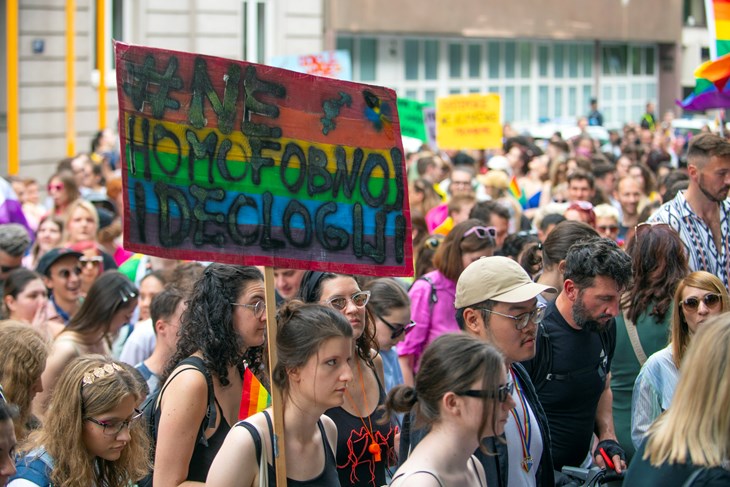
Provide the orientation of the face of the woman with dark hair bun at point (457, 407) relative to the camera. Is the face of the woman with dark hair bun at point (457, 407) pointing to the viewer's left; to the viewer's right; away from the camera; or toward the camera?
to the viewer's right

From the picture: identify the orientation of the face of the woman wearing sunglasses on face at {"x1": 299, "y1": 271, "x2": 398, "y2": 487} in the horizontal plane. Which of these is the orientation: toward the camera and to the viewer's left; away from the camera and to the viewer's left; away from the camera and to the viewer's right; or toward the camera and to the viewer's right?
toward the camera and to the viewer's right

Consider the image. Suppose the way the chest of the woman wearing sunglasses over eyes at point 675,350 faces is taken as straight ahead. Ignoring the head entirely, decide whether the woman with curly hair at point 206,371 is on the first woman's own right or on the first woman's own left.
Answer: on the first woman's own right

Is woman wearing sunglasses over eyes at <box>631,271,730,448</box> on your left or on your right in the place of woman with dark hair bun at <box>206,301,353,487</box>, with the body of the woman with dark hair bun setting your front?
on your left

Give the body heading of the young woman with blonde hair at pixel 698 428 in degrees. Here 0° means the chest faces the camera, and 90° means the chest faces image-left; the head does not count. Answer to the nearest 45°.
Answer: approximately 225°

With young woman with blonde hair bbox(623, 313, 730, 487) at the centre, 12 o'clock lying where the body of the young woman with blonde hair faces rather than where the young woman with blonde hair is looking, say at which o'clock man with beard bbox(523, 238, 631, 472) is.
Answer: The man with beard is roughly at 10 o'clock from the young woman with blonde hair.

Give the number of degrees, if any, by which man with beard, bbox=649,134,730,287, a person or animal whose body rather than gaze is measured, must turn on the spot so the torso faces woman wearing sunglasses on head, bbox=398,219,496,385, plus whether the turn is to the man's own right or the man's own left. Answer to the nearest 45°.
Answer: approximately 135° to the man's own right

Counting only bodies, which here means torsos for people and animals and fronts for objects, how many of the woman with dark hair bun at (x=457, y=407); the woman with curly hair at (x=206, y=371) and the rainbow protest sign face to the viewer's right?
2

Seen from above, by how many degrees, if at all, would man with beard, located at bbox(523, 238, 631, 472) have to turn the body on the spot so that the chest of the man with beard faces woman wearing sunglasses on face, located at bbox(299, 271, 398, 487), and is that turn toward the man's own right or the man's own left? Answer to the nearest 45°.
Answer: approximately 90° to the man's own right

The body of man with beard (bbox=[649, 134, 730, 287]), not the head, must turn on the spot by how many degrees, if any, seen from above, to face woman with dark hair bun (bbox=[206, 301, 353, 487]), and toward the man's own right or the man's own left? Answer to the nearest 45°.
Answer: approximately 45° to the man's own right

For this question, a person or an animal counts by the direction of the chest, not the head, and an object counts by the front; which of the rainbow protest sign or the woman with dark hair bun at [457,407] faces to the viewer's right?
the woman with dark hair bun
